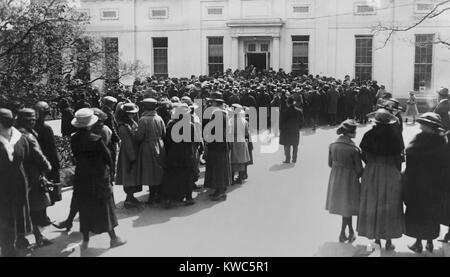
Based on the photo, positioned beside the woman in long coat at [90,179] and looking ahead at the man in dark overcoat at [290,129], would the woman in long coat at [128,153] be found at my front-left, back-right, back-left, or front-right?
front-left

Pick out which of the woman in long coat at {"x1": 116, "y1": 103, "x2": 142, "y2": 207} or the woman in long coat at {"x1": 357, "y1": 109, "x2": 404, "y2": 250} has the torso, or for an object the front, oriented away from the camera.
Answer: the woman in long coat at {"x1": 357, "y1": 109, "x2": 404, "y2": 250}

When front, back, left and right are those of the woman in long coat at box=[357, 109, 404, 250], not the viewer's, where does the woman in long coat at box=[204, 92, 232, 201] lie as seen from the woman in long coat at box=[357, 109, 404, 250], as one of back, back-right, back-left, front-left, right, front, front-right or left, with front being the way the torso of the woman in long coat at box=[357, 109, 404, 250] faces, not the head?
front-left

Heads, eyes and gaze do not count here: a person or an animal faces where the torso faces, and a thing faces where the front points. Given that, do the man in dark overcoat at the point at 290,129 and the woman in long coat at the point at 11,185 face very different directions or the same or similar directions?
very different directions

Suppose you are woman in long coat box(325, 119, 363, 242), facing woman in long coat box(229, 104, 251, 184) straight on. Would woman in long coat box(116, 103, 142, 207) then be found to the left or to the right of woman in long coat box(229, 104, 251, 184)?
left

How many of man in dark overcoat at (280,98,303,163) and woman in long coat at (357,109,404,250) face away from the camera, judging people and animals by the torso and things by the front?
2

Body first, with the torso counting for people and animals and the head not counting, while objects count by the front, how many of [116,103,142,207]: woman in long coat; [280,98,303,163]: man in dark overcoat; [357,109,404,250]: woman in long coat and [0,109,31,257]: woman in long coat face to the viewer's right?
1

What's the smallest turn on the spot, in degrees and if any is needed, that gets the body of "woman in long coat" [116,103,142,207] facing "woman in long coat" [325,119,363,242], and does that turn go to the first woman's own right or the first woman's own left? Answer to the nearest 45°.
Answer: approximately 45° to the first woman's own right

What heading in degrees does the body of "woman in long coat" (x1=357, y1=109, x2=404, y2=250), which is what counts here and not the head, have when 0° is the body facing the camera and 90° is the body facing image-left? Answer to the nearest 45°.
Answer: approximately 180°
